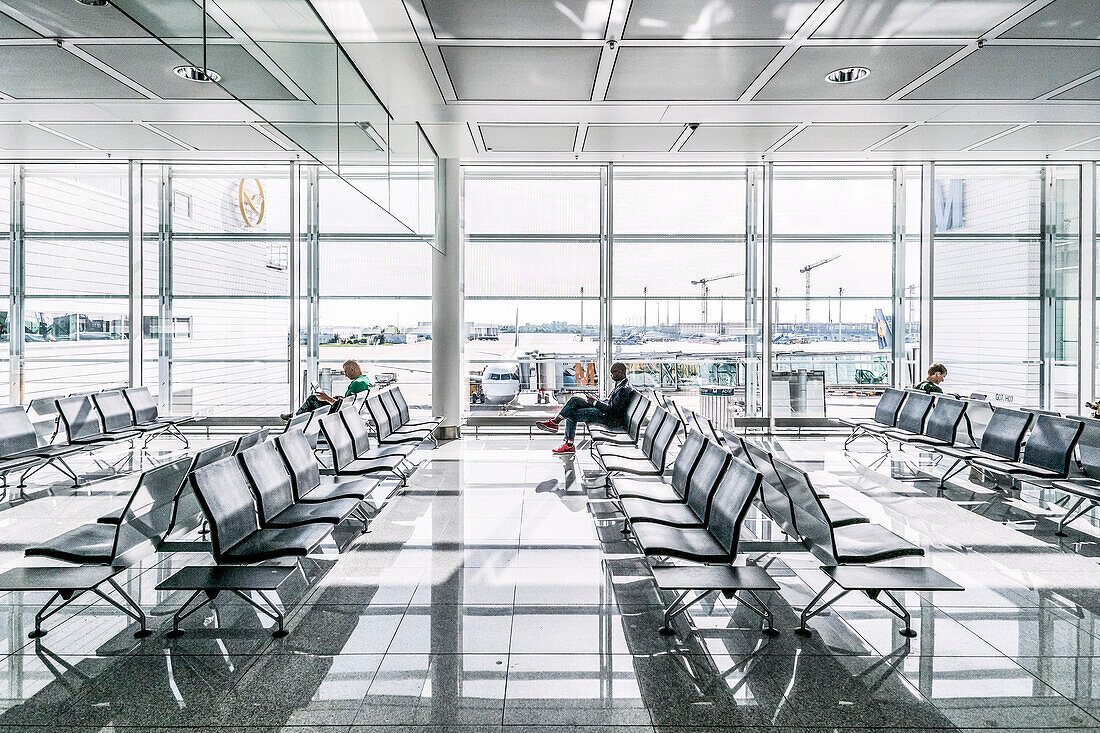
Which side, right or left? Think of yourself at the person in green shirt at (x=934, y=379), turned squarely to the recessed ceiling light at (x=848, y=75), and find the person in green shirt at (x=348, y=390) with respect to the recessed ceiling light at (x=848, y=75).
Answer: right

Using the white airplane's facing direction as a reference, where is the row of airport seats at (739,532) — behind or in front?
in front

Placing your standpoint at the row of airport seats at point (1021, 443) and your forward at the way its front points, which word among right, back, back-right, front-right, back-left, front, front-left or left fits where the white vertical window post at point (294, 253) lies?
front-right

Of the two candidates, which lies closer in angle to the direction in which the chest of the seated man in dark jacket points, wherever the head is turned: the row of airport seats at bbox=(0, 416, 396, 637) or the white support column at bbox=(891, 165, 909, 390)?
the row of airport seats

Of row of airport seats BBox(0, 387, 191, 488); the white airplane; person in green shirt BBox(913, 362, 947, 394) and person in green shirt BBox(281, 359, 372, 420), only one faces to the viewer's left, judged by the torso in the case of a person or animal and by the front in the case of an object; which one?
person in green shirt BBox(281, 359, 372, 420)

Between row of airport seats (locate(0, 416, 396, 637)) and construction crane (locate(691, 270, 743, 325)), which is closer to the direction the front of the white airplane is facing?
the row of airport seats

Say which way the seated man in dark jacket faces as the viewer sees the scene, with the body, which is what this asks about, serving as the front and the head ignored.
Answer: to the viewer's left

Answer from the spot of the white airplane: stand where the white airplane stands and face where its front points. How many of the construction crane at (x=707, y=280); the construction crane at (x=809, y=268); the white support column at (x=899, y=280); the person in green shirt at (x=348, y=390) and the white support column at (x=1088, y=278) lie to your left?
4

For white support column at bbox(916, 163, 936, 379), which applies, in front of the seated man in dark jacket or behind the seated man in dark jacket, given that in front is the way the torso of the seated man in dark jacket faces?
behind

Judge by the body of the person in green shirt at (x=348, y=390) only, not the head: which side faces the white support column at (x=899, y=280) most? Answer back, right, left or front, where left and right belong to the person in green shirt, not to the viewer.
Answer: back

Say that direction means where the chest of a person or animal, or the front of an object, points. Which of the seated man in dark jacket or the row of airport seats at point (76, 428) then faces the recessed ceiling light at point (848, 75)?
the row of airport seats
